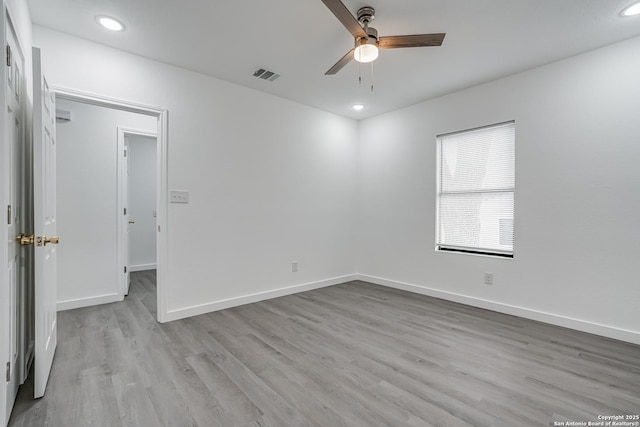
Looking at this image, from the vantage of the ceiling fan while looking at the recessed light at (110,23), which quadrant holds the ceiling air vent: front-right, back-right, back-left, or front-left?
front-right

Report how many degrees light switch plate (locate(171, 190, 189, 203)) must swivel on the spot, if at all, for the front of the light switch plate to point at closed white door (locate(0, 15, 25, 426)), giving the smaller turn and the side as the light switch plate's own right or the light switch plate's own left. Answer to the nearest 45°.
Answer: approximately 45° to the light switch plate's own right

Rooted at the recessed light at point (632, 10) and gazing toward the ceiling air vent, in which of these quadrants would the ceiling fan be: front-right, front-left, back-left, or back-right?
front-left

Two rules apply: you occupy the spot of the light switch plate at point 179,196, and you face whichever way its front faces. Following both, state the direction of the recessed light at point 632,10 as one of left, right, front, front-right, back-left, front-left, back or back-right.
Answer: front-left

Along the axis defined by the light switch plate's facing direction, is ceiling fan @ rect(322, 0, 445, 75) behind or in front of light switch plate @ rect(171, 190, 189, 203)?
in front

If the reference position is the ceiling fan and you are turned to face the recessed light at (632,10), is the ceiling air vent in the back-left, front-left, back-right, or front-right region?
back-left

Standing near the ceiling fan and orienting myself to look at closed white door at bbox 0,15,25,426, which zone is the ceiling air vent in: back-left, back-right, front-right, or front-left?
front-right

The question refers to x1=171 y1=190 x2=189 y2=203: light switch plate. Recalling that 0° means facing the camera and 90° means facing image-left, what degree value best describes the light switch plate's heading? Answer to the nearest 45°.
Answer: approximately 0°

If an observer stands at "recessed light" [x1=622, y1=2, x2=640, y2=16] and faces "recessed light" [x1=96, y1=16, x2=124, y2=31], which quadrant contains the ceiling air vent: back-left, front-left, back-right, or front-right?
front-right
